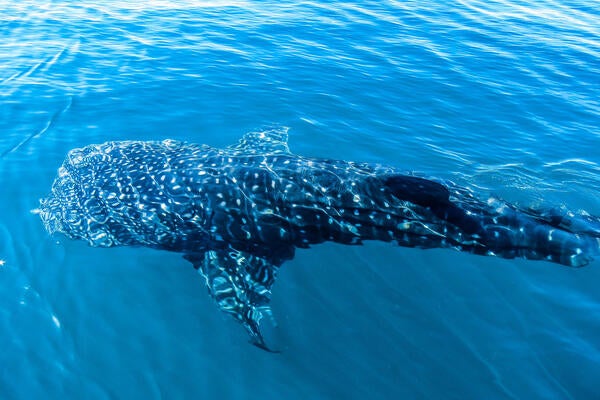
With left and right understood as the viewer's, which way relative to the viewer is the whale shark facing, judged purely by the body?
facing to the left of the viewer
